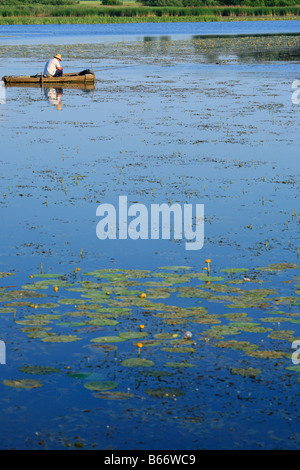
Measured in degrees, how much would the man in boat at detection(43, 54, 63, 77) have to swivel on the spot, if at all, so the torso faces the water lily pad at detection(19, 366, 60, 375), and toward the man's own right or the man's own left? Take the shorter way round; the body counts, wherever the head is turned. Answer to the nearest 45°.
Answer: approximately 90° to the man's own right

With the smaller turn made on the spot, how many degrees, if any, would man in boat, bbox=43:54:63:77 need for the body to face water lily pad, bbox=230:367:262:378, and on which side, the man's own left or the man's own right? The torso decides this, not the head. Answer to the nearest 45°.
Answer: approximately 90° to the man's own right

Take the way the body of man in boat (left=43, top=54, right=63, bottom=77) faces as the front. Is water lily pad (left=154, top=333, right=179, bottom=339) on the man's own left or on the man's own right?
on the man's own right

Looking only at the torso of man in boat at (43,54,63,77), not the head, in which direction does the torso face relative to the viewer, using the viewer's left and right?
facing to the right of the viewer

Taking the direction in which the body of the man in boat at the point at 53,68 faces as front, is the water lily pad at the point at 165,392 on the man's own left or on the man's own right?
on the man's own right

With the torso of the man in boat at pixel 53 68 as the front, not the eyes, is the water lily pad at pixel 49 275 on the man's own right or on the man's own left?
on the man's own right

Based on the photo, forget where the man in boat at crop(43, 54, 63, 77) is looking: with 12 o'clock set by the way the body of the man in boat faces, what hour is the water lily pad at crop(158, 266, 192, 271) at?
The water lily pad is roughly at 3 o'clock from the man in boat.

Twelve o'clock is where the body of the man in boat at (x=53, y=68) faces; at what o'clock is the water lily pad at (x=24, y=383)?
The water lily pad is roughly at 3 o'clock from the man in boat.

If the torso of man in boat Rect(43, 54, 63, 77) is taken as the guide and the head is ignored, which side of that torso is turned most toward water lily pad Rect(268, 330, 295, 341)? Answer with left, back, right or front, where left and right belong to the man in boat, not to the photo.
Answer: right

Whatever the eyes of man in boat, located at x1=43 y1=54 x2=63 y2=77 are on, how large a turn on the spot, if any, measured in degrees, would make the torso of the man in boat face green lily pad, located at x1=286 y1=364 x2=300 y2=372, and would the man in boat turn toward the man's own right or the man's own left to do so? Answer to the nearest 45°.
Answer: approximately 90° to the man's own right
